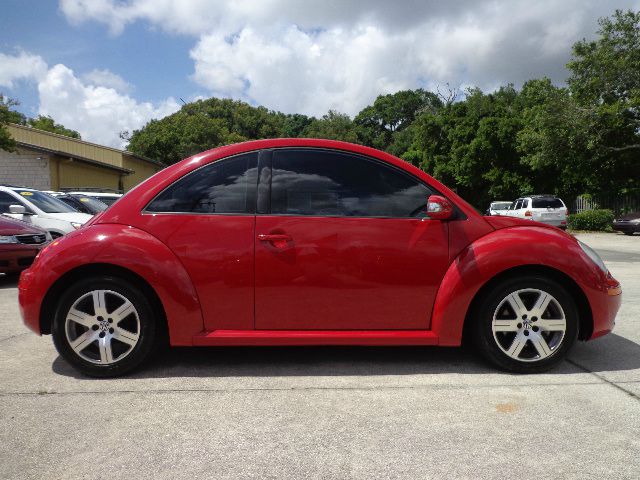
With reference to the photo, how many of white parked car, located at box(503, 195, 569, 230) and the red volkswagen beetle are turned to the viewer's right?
1

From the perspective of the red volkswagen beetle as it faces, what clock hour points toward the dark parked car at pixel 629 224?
The dark parked car is roughly at 10 o'clock from the red volkswagen beetle.

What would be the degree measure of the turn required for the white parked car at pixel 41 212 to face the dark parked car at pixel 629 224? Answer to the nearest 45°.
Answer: approximately 45° to its left

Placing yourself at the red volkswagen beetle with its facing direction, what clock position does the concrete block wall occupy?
The concrete block wall is roughly at 8 o'clock from the red volkswagen beetle.

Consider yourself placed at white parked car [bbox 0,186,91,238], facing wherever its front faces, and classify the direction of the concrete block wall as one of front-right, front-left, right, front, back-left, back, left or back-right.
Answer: back-left

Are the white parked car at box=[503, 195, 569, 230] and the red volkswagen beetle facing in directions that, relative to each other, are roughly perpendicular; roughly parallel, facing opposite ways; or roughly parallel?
roughly perpendicular

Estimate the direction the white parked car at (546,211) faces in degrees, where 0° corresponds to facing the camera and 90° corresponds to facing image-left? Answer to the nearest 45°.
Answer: approximately 135°

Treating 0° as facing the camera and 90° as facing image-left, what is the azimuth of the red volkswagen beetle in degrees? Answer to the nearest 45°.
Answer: approximately 270°
